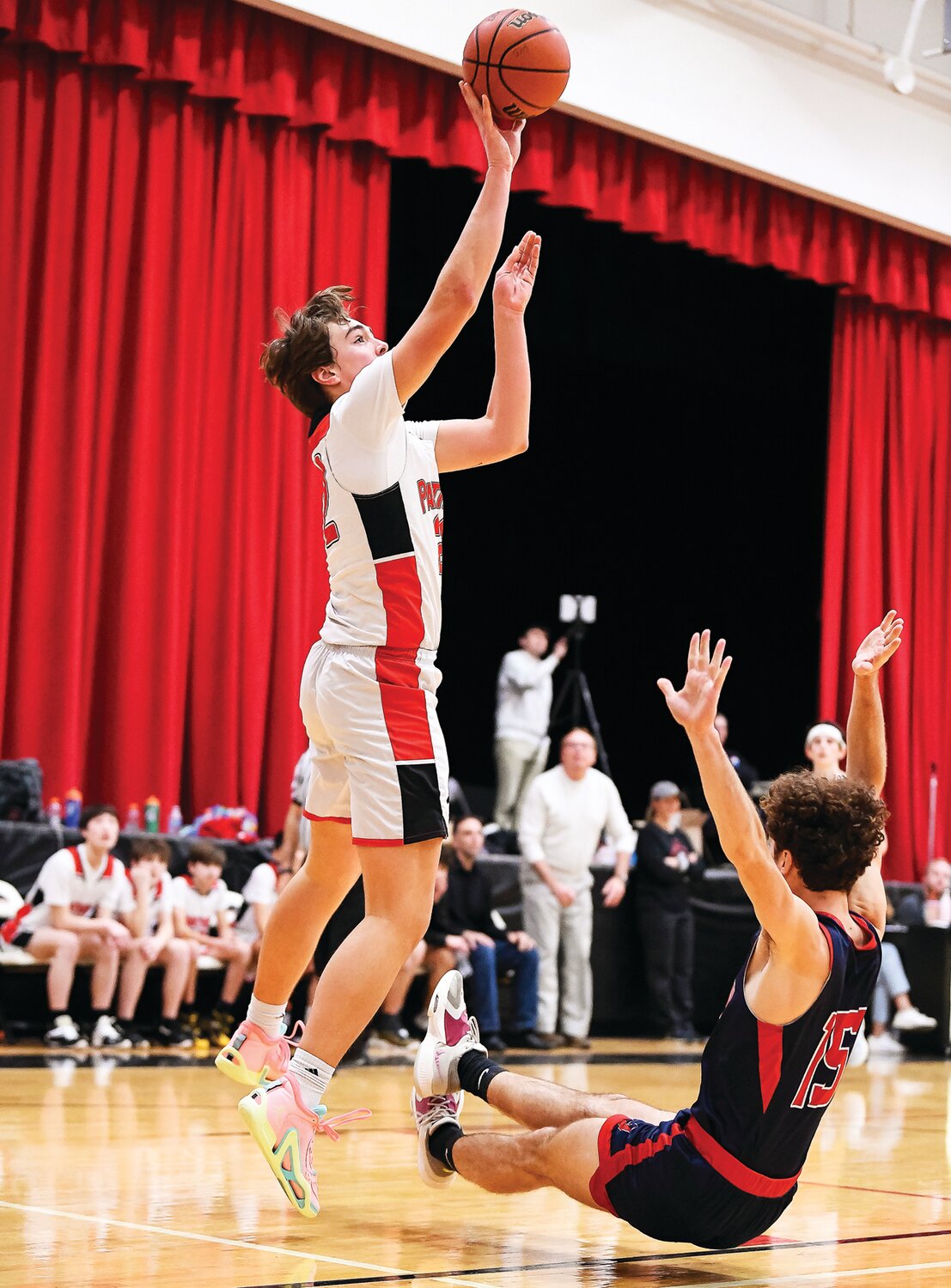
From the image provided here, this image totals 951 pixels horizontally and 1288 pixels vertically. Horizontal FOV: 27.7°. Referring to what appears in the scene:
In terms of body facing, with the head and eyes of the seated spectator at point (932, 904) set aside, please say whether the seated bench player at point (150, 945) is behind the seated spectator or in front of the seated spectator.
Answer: in front

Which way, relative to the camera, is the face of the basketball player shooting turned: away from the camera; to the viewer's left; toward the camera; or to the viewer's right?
to the viewer's right

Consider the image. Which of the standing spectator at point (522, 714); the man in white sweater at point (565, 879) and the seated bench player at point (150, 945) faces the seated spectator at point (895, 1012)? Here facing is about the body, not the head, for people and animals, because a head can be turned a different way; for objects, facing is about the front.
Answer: the standing spectator

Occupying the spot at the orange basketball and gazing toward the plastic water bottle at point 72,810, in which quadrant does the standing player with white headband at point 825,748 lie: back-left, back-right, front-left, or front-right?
front-right

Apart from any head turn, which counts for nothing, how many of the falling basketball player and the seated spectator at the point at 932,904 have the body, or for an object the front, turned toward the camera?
1

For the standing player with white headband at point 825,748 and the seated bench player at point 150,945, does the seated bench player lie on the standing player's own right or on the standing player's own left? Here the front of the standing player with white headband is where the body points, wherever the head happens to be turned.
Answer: on the standing player's own right

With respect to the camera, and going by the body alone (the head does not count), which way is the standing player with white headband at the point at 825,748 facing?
toward the camera

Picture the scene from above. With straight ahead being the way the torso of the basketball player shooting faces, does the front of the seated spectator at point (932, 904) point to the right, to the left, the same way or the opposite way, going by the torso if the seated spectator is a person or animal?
to the right

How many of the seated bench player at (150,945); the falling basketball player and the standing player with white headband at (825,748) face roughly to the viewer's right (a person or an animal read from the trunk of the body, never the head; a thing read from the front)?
0

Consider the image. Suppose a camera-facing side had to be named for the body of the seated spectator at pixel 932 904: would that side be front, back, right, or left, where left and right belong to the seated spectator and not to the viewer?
front

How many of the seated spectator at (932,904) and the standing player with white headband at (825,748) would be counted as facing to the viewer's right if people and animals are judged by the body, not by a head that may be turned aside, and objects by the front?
0

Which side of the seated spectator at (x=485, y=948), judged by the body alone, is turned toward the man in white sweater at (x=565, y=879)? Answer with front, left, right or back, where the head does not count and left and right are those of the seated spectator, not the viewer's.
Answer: left

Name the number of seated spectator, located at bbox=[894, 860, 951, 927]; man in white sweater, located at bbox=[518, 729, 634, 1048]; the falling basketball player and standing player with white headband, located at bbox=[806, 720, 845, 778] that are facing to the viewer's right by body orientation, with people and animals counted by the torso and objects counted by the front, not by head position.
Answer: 0

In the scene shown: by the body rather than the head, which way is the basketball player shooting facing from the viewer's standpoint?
to the viewer's right

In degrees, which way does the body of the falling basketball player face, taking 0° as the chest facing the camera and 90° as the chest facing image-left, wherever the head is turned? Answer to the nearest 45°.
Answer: approximately 135°
